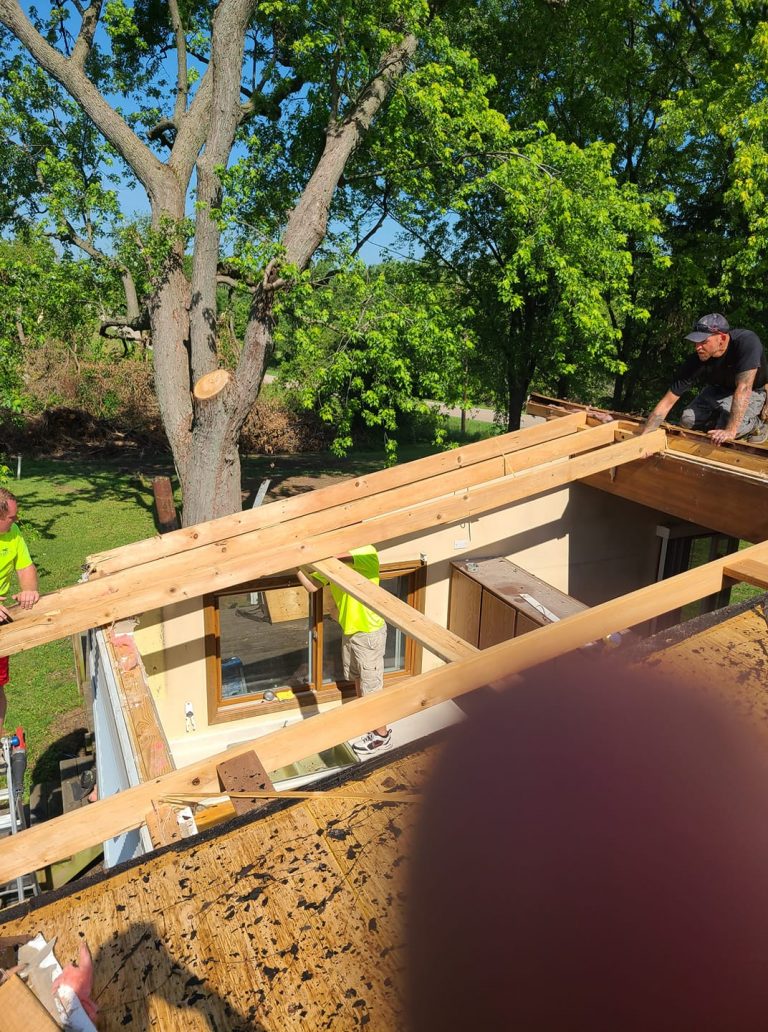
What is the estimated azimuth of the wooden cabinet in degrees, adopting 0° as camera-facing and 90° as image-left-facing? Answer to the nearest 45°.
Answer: approximately 45°

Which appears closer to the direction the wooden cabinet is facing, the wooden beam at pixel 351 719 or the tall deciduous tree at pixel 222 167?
the wooden beam

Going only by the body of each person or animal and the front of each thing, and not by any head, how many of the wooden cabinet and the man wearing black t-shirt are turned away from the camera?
0

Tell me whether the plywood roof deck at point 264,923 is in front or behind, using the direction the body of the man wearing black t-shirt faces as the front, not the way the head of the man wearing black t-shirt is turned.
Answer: in front

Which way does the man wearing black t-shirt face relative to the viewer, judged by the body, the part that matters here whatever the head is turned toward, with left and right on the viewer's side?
facing the viewer and to the left of the viewer

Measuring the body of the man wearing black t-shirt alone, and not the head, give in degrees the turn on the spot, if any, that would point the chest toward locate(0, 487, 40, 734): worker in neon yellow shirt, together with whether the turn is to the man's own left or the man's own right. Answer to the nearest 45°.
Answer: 0° — they already face them

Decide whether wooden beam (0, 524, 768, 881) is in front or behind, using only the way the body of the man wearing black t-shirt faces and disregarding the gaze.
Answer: in front
